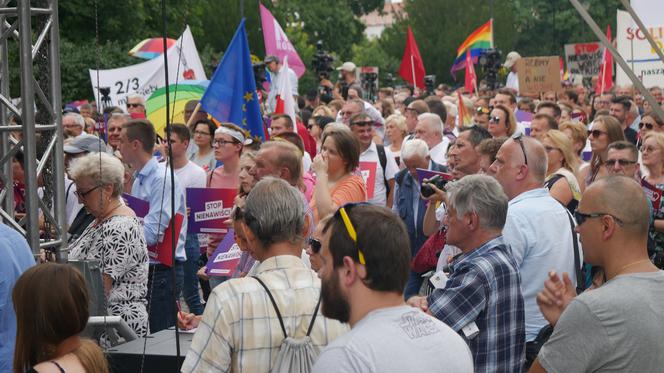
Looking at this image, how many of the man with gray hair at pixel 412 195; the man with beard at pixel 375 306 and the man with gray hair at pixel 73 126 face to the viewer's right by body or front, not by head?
0

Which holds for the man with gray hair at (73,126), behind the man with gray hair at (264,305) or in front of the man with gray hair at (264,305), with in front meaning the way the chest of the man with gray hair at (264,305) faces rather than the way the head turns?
in front

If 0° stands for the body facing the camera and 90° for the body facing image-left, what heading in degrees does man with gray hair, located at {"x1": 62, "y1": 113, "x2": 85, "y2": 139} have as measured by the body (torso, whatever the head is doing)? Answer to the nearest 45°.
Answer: approximately 45°

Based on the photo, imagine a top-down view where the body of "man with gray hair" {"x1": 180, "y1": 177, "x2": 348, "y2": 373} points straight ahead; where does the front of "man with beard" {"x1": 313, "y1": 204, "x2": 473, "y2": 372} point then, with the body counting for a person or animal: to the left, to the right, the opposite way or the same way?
the same way

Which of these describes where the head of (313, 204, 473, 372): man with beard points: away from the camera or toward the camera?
away from the camera

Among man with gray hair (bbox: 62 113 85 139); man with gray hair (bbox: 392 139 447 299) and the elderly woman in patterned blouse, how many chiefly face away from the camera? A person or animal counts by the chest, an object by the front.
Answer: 0

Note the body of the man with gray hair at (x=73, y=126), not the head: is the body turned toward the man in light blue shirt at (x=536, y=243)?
no

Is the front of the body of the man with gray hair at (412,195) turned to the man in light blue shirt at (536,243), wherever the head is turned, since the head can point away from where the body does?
no

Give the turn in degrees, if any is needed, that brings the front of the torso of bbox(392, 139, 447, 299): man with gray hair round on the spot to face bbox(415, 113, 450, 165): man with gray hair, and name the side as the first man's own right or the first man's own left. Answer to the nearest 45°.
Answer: approximately 135° to the first man's own right

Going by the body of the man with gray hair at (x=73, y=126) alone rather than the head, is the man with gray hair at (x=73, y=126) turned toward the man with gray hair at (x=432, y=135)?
no

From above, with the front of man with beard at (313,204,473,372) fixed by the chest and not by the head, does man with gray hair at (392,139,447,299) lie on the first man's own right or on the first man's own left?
on the first man's own right

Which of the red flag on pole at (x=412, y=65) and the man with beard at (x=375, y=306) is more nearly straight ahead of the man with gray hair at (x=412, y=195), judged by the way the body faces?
the man with beard

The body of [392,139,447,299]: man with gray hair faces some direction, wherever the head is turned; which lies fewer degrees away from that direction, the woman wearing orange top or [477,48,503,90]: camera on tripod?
the woman wearing orange top

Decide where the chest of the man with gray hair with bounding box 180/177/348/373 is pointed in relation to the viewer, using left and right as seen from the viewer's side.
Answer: facing away from the viewer and to the left of the viewer
